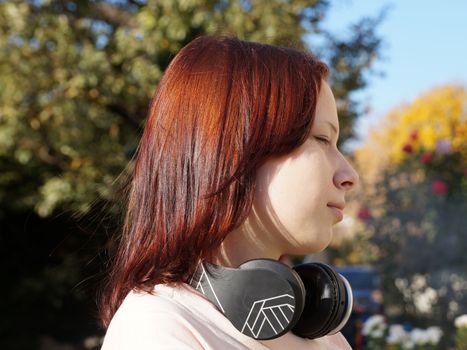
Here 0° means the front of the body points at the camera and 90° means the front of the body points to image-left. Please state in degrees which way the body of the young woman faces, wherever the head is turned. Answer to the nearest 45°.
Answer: approximately 270°

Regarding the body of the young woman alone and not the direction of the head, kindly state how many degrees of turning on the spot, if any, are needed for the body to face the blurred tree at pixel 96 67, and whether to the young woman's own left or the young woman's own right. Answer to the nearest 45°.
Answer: approximately 90° to the young woman's own left

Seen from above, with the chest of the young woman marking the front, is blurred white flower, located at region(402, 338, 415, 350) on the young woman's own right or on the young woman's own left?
on the young woman's own left

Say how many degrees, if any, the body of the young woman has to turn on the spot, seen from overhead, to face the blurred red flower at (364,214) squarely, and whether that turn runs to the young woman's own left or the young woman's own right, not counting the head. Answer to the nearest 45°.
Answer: approximately 90° to the young woman's own left

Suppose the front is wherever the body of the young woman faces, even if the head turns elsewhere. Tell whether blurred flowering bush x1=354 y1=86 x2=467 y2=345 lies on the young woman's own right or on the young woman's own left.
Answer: on the young woman's own left

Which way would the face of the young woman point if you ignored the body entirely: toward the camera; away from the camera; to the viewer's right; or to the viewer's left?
to the viewer's right
